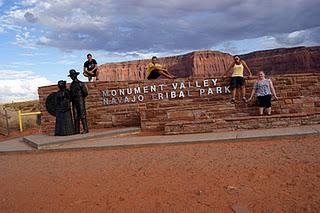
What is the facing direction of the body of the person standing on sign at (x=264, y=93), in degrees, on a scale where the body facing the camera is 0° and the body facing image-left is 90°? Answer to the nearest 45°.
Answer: approximately 0°

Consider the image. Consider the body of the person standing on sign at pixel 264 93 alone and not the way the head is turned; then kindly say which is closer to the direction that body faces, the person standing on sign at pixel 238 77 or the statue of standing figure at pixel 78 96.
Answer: the statue of standing figure

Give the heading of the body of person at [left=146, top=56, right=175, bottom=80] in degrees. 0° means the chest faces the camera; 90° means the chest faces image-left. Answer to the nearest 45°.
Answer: approximately 315°

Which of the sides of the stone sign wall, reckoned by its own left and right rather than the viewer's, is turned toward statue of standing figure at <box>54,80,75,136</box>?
right

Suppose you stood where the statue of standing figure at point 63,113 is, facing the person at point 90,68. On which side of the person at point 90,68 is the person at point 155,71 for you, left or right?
right

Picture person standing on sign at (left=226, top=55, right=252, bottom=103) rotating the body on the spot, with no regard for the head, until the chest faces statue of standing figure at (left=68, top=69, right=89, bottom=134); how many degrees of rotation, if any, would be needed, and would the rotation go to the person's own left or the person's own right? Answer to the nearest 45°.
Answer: approximately 90° to the person's own right

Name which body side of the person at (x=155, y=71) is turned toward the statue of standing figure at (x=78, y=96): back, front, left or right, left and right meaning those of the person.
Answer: right

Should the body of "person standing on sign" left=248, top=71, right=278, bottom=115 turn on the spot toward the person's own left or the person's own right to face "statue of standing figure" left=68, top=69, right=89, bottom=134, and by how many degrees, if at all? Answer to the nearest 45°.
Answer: approximately 90° to the person's own right

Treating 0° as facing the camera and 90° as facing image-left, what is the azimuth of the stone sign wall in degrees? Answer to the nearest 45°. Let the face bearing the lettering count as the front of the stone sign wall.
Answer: approximately 0°

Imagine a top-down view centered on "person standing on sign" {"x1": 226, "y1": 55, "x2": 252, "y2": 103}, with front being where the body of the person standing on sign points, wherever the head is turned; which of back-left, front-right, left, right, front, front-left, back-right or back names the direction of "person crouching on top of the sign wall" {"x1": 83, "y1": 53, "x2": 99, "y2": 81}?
right

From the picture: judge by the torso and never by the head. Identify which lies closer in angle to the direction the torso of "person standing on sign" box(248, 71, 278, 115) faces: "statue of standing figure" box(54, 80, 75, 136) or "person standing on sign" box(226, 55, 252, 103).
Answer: the statue of standing figure

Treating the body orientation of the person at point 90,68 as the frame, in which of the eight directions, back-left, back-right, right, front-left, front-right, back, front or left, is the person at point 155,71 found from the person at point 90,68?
left
